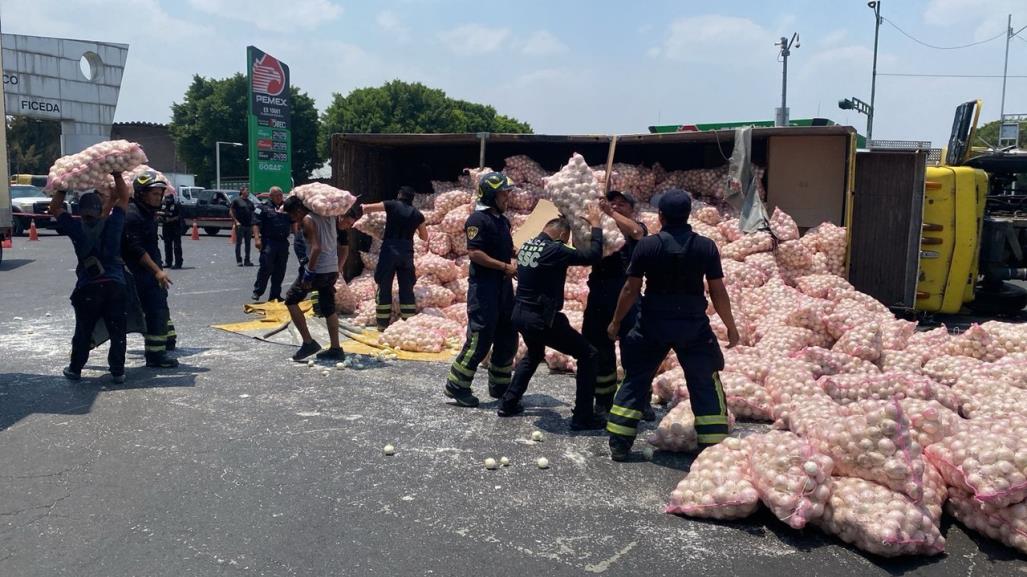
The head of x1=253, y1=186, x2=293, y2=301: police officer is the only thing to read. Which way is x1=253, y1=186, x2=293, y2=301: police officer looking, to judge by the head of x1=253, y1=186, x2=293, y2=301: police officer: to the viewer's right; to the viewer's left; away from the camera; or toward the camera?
toward the camera

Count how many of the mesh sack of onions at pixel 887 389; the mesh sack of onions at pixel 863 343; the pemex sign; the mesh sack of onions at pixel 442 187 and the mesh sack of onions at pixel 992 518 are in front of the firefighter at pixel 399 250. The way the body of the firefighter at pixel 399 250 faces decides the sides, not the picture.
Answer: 2

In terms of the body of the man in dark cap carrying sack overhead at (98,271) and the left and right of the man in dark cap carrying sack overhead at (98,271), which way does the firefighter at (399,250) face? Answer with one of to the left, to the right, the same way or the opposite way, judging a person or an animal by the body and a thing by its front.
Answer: the same way

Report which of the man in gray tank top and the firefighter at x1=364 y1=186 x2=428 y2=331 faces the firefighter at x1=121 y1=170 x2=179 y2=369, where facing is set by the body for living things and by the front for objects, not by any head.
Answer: the man in gray tank top

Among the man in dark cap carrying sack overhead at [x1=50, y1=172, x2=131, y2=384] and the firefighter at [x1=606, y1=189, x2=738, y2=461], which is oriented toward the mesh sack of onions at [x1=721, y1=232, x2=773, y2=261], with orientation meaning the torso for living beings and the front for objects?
the firefighter at [x1=606, y1=189, x2=738, y2=461]

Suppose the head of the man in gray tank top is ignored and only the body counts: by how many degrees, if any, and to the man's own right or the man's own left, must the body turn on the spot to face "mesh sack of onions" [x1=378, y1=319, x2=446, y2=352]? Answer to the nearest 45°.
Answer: approximately 135° to the man's own right

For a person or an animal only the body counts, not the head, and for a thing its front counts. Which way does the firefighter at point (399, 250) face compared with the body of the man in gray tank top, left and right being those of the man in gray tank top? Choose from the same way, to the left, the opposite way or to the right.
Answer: to the right

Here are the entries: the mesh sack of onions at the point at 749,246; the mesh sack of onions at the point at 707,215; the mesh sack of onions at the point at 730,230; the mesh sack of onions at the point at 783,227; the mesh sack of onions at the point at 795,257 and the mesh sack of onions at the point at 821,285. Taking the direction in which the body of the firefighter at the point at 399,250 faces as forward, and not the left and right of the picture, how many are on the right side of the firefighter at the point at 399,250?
6

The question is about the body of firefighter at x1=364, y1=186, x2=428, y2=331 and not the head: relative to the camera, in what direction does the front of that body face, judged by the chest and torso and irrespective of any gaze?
away from the camera

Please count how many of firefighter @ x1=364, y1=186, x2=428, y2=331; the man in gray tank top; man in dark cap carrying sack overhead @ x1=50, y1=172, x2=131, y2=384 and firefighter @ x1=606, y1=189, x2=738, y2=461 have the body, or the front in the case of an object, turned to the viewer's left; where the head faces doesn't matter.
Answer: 1

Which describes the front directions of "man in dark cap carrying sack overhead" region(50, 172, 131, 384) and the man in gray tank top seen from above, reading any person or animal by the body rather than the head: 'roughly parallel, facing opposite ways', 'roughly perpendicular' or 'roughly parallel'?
roughly perpendicular

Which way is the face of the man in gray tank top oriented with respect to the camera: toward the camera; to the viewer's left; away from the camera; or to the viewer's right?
to the viewer's left

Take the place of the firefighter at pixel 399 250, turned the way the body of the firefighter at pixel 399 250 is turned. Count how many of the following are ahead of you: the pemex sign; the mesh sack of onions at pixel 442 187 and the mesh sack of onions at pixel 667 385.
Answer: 2

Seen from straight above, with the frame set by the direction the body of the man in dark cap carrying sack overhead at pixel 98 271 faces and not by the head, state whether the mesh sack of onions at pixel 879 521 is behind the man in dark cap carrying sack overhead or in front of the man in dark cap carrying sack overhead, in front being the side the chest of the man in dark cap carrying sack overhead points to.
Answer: behind

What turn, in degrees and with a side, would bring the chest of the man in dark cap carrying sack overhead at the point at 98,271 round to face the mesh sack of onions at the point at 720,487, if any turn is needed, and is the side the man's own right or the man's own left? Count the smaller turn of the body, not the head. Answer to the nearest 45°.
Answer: approximately 135° to the man's own right

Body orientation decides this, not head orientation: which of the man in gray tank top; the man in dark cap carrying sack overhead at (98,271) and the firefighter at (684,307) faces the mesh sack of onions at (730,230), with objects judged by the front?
the firefighter at (684,307)

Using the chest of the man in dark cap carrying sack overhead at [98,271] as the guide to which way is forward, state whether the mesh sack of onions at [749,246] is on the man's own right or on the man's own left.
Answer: on the man's own right

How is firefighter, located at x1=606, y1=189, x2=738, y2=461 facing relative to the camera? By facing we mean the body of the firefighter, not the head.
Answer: away from the camera

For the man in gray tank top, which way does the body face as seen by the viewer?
to the viewer's left

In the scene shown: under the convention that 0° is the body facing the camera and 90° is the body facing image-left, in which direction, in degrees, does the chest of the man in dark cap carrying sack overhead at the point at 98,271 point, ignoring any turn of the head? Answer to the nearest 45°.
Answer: approximately 180°

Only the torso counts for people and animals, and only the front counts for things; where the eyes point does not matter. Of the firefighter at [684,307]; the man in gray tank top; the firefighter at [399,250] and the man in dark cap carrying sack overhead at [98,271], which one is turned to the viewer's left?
the man in gray tank top

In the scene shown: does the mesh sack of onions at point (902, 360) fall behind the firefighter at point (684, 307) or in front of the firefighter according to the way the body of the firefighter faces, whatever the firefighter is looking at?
in front

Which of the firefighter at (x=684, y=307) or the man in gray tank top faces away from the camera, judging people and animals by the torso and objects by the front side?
the firefighter

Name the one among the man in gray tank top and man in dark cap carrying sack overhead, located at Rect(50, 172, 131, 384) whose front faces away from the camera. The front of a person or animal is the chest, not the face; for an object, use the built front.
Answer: the man in dark cap carrying sack overhead
